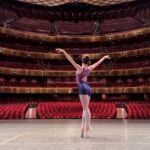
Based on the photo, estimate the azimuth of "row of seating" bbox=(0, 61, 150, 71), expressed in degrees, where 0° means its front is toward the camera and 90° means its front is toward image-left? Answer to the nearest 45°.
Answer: approximately 0°
